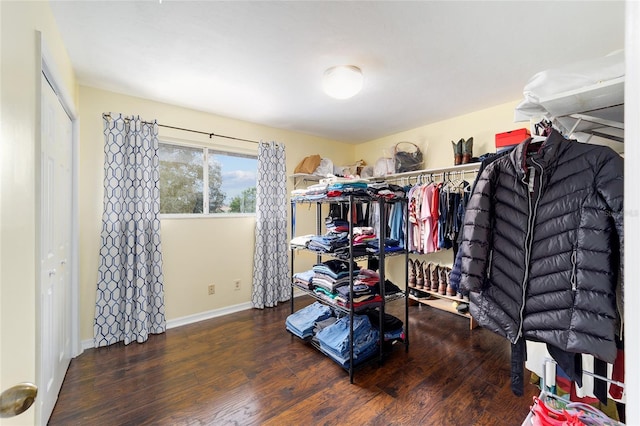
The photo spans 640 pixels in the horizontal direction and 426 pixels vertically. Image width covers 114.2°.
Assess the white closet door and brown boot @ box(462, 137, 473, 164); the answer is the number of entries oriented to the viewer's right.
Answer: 1

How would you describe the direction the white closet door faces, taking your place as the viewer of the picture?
facing to the right of the viewer

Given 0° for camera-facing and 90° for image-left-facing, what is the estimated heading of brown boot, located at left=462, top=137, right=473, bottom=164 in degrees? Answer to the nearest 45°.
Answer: approximately 45°

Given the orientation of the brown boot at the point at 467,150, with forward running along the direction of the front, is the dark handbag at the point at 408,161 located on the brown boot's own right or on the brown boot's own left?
on the brown boot's own right

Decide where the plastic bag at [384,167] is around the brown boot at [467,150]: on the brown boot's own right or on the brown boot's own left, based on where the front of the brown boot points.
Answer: on the brown boot's own right
